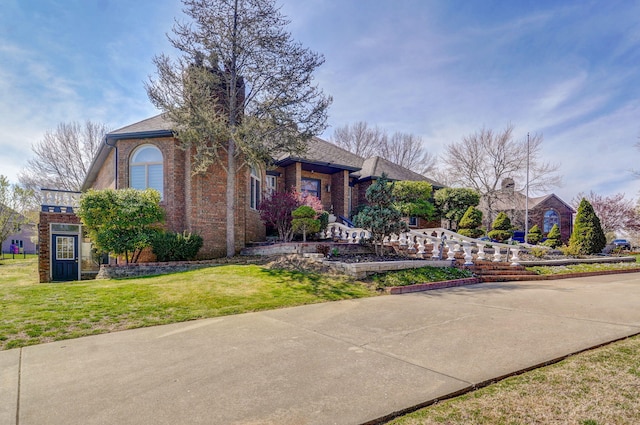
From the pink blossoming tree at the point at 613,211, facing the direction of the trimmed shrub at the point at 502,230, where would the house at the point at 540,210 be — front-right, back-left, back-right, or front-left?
front-right

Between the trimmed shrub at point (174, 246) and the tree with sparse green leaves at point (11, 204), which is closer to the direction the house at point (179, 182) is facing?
the trimmed shrub

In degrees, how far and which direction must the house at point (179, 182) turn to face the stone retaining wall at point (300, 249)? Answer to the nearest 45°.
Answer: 0° — it already faces it

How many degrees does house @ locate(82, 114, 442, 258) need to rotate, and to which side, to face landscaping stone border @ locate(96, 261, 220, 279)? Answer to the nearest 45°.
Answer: approximately 45° to its right

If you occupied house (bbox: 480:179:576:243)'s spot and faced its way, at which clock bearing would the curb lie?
The curb is roughly at 12 o'clock from the house.

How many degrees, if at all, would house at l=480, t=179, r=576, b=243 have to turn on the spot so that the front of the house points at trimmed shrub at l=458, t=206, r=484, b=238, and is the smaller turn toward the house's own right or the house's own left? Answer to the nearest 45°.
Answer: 0° — it already faces it

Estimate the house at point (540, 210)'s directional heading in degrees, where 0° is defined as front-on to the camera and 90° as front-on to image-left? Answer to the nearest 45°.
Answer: approximately 0°

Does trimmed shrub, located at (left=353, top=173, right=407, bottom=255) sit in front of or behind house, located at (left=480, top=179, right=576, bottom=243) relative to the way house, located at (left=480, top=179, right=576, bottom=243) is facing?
in front

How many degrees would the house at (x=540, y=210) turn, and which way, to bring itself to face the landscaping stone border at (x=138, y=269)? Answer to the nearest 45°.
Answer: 0° — it already faces it

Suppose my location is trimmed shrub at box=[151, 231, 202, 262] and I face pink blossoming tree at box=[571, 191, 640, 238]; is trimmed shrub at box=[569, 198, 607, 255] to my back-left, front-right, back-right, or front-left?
front-right

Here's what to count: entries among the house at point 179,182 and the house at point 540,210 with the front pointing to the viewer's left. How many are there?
0

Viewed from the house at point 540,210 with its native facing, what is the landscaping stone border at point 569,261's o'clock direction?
The landscaping stone border is roughly at 12 o'clock from the house.
